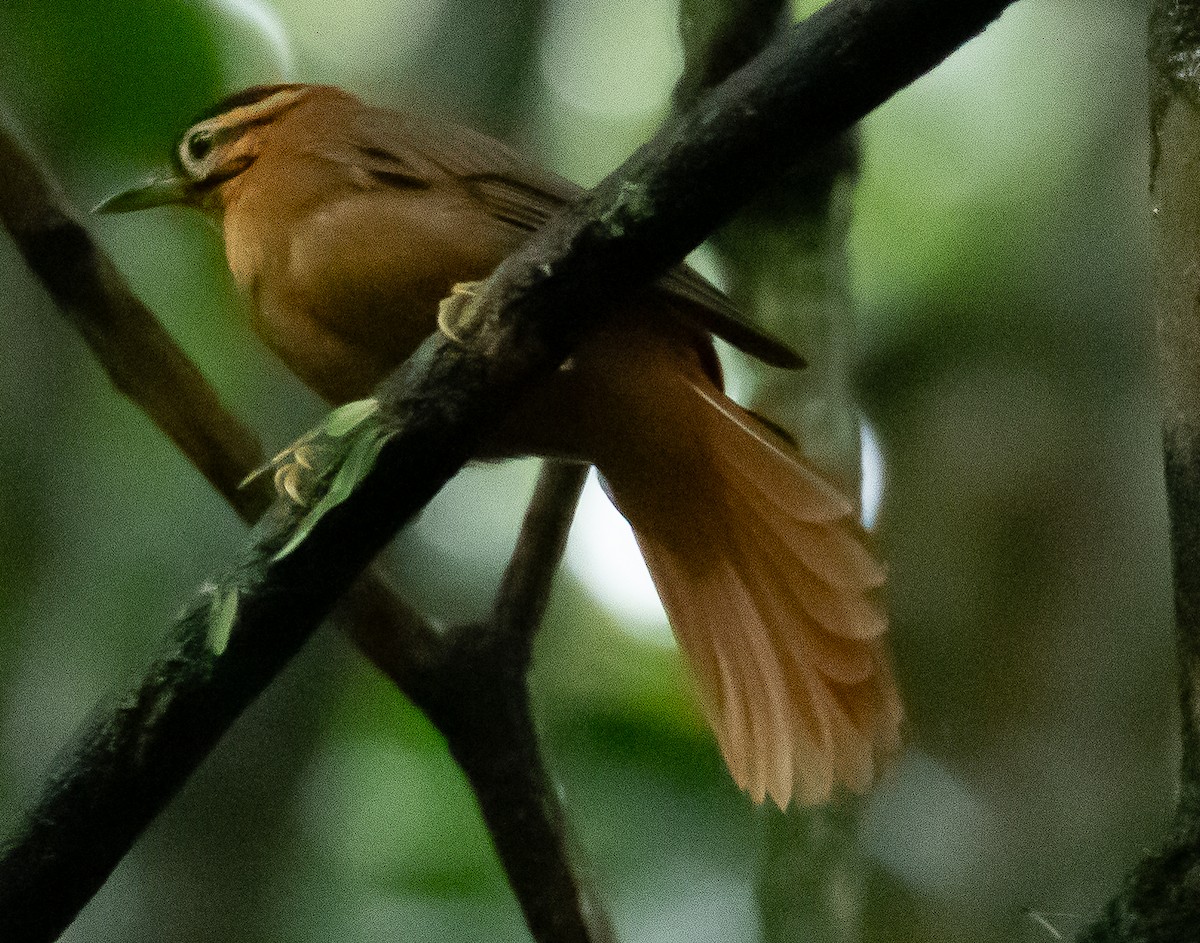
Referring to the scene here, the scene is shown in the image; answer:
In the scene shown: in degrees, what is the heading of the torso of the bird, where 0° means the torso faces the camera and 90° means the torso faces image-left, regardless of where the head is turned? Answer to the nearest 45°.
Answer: approximately 90°
